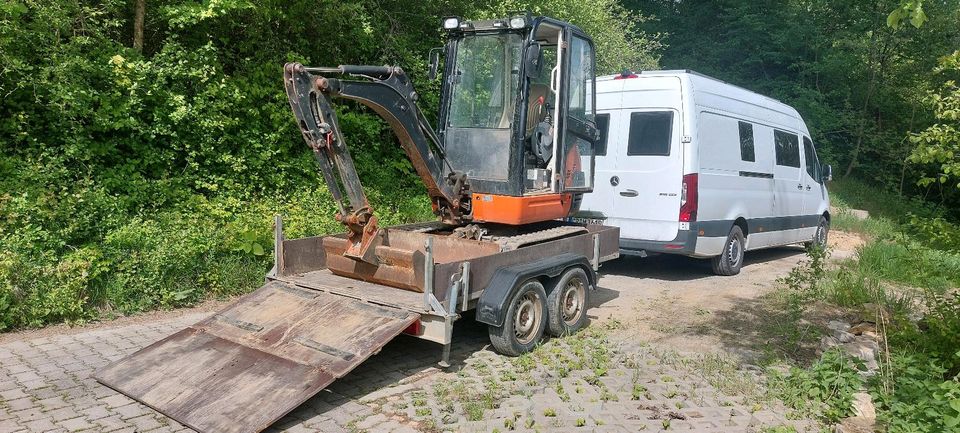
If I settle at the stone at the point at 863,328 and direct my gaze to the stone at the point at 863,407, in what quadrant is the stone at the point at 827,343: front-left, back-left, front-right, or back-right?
front-right

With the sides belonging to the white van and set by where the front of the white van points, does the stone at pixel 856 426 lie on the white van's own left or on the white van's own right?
on the white van's own right

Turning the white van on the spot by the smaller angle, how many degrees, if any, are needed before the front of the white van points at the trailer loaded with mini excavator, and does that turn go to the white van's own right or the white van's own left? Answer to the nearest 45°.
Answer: approximately 180°

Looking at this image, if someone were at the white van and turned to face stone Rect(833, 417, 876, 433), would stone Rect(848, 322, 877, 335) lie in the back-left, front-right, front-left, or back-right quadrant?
front-left

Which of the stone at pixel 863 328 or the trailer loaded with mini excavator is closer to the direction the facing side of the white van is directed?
the stone

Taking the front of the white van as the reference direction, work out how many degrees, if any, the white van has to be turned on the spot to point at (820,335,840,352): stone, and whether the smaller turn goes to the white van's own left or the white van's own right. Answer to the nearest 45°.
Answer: approximately 90° to the white van's own right

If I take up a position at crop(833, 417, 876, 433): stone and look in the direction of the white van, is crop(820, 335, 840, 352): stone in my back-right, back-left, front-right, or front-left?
front-right

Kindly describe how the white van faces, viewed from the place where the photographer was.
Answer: facing away from the viewer and to the right of the viewer
